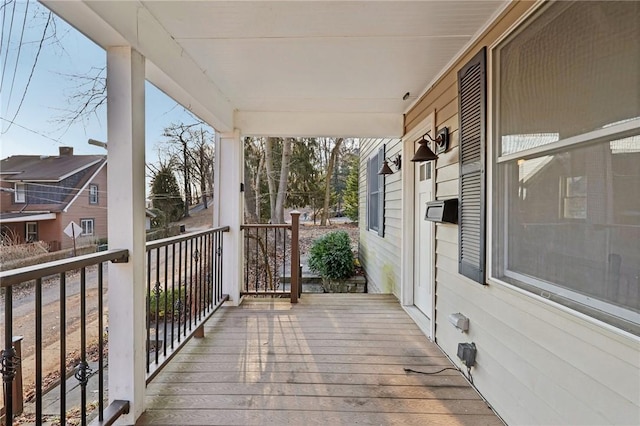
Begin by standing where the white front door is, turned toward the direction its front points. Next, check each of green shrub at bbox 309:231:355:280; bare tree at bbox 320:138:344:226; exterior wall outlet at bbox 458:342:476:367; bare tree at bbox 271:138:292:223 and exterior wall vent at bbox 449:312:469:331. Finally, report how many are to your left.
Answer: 2

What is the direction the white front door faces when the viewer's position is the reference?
facing to the left of the viewer

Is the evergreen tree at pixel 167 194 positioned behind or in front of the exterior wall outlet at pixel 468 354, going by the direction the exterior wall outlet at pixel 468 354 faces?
in front

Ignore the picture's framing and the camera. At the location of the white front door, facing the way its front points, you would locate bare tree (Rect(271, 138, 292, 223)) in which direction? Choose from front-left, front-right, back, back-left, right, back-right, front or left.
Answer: front-right

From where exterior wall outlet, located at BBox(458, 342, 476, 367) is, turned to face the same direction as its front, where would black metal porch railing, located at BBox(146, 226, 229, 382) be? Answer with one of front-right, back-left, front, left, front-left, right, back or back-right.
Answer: front

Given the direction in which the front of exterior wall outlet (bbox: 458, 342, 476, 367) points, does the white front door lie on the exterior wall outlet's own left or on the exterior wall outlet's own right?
on the exterior wall outlet's own right

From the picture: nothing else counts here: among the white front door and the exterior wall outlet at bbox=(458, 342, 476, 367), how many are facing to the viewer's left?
2

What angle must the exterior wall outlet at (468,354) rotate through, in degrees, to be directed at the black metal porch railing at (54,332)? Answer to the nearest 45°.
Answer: approximately 45° to its left

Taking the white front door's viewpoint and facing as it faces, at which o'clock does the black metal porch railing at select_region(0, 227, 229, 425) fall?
The black metal porch railing is roughly at 10 o'clock from the white front door.

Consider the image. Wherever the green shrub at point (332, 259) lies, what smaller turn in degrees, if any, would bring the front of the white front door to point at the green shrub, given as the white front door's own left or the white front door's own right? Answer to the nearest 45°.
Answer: approximately 45° to the white front door's own right

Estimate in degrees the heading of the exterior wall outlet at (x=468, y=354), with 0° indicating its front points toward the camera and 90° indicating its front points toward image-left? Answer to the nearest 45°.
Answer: approximately 90°

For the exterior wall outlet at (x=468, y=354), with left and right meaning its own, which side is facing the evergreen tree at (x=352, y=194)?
right

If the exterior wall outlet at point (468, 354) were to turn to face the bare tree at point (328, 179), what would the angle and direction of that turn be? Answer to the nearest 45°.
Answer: approximately 45° to its right

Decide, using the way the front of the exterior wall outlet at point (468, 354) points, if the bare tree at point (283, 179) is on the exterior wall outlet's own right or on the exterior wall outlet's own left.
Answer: on the exterior wall outlet's own right
